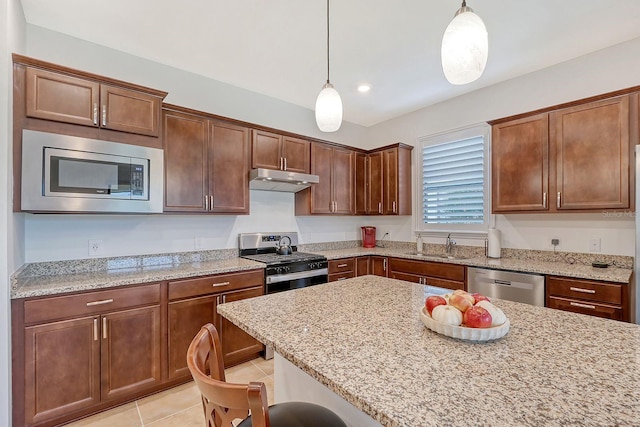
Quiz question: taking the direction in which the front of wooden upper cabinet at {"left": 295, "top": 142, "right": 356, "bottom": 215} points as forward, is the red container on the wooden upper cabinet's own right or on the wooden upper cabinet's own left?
on the wooden upper cabinet's own left

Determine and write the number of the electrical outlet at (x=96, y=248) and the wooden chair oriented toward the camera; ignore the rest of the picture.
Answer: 1

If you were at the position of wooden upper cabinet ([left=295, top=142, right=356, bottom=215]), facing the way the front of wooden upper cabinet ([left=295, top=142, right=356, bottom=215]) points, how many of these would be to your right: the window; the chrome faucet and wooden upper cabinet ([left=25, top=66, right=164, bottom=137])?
1

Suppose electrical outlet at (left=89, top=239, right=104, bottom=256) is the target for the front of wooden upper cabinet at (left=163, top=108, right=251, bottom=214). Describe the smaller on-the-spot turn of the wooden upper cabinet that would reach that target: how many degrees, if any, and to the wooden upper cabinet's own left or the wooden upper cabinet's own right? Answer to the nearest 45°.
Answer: approximately 135° to the wooden upper cabinet's own right

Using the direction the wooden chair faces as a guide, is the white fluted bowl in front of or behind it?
in front

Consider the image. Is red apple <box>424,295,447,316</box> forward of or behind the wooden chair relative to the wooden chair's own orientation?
forward

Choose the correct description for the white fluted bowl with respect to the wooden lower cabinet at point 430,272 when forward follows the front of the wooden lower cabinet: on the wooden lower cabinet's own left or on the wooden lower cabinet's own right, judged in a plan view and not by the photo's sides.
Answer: on the wooden lower cabinet's own left

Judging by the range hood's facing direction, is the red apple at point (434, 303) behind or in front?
in front

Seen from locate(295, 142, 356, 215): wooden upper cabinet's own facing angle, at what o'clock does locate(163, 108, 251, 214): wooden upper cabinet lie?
locate(163, 108, 251, 214): wooden upper cabinet is roughly at 3 o'clock from locate(295, 142, 356, 215): wooden upper cabinet.

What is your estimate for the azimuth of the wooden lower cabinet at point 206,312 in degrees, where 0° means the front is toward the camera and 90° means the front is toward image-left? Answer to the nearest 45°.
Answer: approximately 315°
